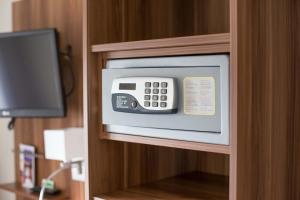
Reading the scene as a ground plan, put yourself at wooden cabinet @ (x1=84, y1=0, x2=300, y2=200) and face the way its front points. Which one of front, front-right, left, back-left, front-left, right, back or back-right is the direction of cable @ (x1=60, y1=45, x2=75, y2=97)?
right

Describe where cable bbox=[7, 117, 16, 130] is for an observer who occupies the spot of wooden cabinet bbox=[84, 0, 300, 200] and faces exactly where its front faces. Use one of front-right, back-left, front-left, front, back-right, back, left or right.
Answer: right

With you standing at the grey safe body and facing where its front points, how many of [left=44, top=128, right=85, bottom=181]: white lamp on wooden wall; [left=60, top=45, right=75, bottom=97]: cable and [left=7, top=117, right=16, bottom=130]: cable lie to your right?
3

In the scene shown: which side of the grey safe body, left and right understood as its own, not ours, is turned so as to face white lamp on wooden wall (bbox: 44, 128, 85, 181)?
right

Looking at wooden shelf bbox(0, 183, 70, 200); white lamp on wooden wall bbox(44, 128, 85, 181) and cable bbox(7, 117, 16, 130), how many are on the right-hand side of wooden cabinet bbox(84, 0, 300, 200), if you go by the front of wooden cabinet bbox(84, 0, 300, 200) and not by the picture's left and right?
3

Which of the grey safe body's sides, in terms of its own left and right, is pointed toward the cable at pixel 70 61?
right

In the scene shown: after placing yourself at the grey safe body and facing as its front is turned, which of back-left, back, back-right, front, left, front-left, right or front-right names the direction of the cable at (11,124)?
right
